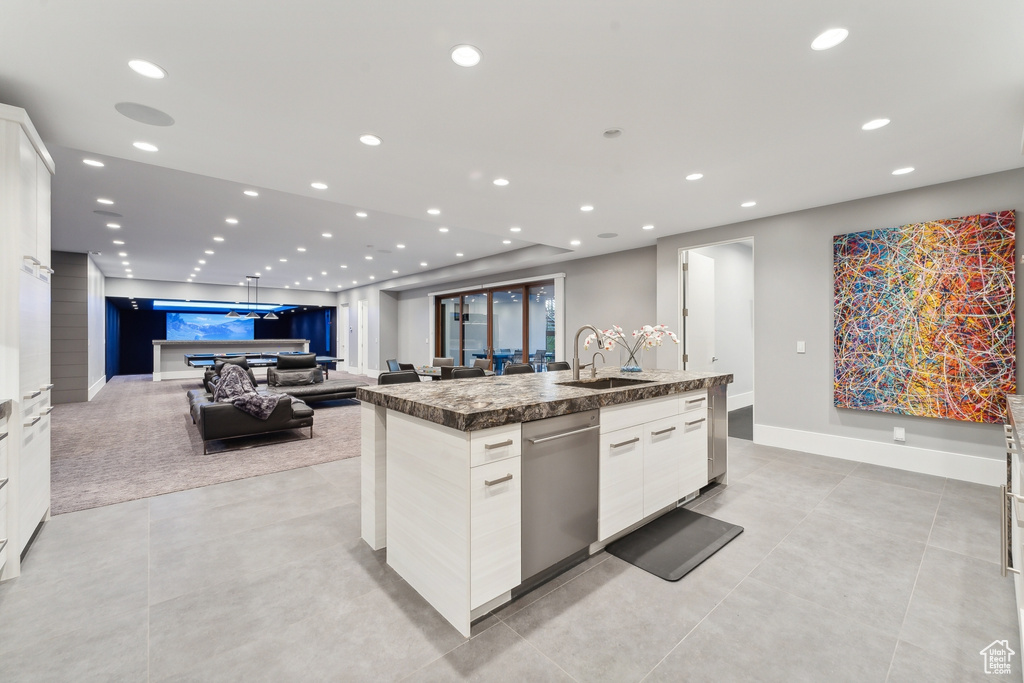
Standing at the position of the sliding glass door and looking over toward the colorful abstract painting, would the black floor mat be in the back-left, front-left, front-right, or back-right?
front-right

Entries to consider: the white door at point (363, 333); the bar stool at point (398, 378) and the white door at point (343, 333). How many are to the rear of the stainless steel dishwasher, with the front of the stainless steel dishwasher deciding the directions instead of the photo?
3

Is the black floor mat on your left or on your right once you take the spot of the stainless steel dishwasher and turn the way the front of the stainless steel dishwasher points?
on your left

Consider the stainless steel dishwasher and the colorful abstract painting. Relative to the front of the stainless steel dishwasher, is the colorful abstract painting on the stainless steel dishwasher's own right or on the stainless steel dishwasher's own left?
on the stainless steel dishwasher's own left

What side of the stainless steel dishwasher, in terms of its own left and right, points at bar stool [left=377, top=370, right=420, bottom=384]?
back

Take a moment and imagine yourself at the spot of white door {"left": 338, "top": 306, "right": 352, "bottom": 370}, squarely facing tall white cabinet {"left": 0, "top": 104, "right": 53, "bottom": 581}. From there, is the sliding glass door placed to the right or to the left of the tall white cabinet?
left

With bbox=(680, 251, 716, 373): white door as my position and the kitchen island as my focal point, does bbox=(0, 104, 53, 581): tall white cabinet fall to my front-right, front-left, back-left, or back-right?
front-right

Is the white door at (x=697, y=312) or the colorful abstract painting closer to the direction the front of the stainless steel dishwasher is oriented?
the colorful abstract painting

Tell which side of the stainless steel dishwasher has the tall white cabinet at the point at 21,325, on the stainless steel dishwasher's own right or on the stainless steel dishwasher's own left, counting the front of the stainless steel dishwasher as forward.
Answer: on the stainless steel dishwasher's own right

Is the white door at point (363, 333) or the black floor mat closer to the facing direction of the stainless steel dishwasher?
the black floor mat

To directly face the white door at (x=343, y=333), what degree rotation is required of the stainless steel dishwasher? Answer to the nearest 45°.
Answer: approximately 180°

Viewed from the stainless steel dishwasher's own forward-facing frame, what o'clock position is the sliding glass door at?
The sliding glass door is roughly at 7 o'clock from the stainless steel dishwasher.
